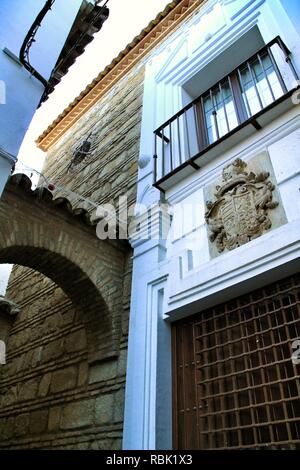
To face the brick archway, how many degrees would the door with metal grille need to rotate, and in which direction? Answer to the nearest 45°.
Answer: approximately 45° to its right

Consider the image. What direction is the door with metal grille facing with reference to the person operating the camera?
facing the viewer and to the left of the viewer

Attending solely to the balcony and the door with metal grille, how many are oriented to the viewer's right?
0
